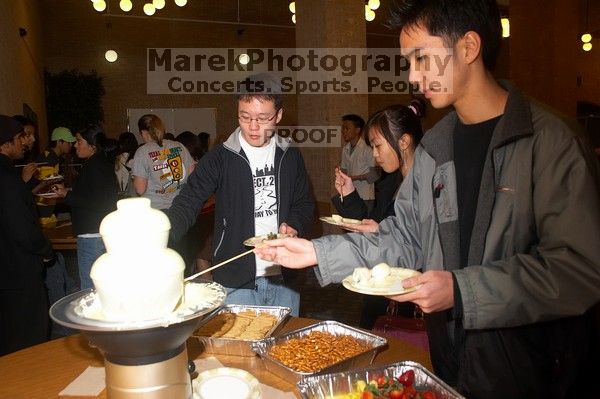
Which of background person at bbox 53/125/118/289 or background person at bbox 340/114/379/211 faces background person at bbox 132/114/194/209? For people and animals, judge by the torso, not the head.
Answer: background person at bbox 340/114/379/211

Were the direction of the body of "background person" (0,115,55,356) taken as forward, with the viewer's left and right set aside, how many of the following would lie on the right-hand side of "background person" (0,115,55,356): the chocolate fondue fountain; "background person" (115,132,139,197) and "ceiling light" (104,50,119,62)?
1

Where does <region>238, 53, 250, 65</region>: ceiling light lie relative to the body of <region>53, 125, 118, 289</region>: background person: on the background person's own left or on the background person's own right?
on the background person's own right

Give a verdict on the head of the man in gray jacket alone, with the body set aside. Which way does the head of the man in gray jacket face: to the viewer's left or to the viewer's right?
to the viewer's left

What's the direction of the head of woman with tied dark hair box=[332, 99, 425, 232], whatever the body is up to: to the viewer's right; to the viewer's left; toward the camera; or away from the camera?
to the viewer's left

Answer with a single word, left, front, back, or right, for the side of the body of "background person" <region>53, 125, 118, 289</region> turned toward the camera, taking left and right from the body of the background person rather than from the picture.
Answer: left

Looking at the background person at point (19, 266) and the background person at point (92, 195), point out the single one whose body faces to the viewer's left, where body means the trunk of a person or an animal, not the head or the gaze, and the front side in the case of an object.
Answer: the background person at point (92, 195)

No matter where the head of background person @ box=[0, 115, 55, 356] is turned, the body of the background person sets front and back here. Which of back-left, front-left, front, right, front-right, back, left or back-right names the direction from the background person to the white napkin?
right

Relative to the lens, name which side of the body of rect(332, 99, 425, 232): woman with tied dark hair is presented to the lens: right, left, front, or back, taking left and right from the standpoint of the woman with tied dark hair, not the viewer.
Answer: left

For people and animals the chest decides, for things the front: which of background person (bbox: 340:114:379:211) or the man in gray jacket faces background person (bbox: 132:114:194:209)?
background person (bbox: 340:114:379:211)

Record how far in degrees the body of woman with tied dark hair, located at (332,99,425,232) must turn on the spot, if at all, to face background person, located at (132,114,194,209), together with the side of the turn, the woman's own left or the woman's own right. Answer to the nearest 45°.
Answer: approximately 45° to the woman's own right

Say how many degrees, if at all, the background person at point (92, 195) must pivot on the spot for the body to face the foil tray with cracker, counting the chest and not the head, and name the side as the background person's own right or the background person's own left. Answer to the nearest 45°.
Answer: approximately 90° to the background person's own left

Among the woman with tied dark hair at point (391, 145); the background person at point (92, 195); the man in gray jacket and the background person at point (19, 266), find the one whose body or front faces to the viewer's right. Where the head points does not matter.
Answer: the background person at point (19, 266)

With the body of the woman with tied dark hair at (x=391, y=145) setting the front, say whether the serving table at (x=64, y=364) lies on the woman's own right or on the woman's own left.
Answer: on the woman's own left

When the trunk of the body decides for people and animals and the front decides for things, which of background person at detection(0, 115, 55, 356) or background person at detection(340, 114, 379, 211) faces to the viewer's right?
background person at detection(0, 115, 55, 356)

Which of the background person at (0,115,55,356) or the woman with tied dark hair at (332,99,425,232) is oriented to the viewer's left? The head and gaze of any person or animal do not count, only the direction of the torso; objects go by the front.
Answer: the woman with tied dark hair

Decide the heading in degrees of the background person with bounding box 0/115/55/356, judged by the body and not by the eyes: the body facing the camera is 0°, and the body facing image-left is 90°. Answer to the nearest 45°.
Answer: approximately 270°

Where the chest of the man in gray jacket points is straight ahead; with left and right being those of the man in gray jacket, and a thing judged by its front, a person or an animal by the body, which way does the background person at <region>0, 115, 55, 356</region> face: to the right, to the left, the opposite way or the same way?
the opposite way
